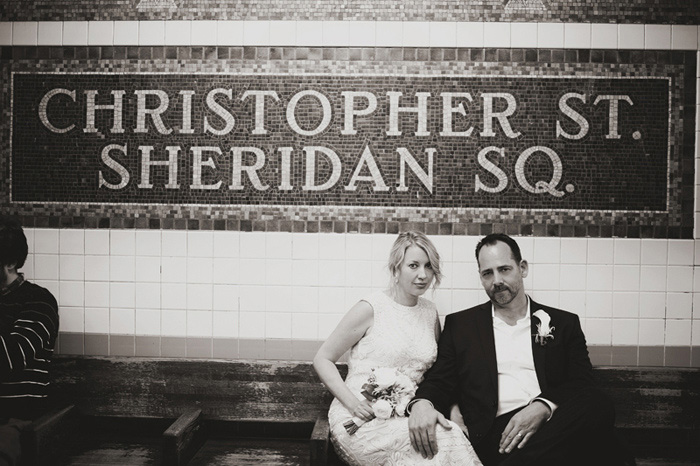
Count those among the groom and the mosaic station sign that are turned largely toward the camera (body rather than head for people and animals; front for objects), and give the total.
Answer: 2

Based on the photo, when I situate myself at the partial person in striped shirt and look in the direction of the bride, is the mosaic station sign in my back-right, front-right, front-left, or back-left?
front-left

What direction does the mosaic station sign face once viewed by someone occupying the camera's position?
facing the viewer

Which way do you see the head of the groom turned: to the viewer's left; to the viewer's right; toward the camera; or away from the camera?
toward the camera

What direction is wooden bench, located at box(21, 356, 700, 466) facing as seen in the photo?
toward the camera

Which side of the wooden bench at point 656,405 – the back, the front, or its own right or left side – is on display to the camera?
front
